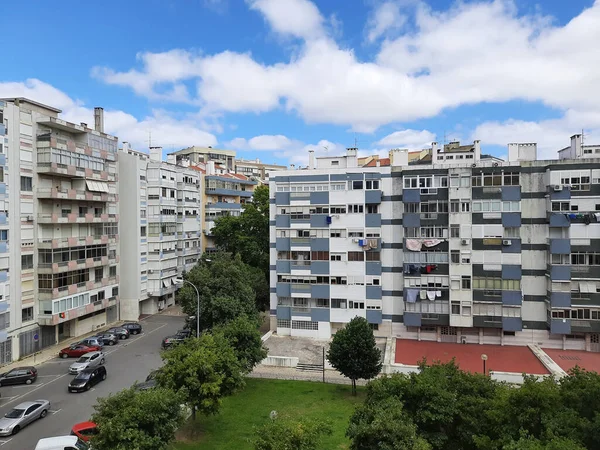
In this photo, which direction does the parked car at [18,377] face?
to the viewer's left

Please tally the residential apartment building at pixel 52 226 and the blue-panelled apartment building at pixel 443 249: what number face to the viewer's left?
0

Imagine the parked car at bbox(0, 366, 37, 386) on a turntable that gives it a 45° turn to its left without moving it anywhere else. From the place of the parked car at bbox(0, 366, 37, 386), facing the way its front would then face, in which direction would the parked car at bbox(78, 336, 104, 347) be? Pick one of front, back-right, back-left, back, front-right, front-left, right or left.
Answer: back

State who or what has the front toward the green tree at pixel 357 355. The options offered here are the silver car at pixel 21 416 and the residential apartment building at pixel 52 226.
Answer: the residential apartment building

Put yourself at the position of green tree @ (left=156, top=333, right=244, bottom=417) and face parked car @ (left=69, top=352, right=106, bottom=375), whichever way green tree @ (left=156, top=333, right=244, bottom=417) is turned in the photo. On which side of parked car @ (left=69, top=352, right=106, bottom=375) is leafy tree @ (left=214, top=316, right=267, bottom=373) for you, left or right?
right

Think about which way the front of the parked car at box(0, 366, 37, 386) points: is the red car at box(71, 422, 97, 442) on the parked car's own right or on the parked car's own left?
on the parked car's own left

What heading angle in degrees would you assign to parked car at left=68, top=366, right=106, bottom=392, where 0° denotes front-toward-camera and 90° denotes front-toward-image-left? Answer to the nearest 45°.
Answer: approximately 45°

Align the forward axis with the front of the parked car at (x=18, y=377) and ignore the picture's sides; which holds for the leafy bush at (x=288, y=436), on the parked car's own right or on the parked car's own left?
on the parked car's own left

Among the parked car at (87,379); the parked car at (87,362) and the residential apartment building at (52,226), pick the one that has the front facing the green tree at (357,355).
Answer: the residential apartment building

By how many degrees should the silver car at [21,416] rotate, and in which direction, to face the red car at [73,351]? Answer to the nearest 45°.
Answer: approximately 135° to its right

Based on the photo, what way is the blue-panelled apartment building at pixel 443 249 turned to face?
toward the camera

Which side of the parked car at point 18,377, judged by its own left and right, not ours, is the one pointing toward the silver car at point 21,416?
left

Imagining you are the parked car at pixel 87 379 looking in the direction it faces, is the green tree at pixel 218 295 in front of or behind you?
behind

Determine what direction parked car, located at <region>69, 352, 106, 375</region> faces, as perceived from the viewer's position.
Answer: facing the viewer and to the left of the viewer
